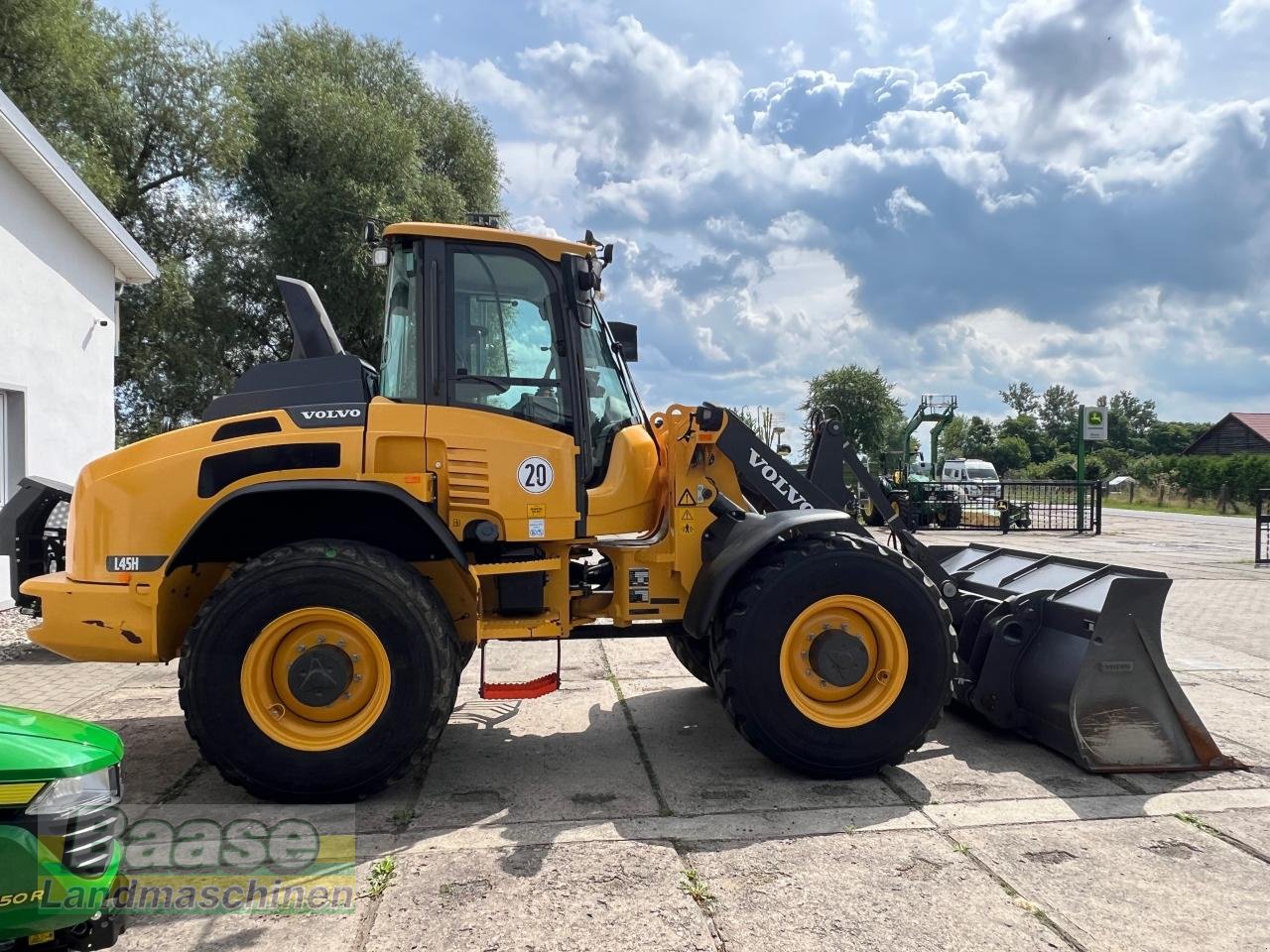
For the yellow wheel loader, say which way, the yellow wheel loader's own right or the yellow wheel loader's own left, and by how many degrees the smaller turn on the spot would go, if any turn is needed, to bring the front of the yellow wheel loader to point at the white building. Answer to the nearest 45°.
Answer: approximately 135° to the yellow wheel loader's own left

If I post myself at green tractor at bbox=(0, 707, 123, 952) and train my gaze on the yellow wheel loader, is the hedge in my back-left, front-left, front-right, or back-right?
front-right

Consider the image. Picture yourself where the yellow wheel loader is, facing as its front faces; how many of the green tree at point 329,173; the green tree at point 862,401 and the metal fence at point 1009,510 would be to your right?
0

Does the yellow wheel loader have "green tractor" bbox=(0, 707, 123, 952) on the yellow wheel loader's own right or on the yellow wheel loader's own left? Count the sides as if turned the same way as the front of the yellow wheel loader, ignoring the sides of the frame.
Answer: on the yellow wheel loader's own right

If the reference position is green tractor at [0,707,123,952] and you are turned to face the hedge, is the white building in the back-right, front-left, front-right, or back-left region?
front-left

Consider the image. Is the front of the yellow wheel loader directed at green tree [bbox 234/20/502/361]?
no

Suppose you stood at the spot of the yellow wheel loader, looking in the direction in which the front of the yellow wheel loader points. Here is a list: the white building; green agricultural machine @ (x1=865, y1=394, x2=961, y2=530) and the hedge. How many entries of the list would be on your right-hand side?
0

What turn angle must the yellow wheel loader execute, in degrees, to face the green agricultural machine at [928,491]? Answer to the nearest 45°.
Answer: approximately 45° to its left

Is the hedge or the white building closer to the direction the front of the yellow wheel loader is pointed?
the hedge

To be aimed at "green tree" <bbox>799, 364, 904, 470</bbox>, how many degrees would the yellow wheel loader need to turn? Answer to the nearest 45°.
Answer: approximately 90° to its left

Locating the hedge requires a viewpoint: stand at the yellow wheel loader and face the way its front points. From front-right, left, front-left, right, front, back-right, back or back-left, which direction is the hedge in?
front-left

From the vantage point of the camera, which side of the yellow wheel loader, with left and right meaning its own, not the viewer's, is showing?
right

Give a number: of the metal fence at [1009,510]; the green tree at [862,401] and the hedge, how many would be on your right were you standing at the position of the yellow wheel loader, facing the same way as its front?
0

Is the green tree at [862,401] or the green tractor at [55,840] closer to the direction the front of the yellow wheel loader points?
the green tree
